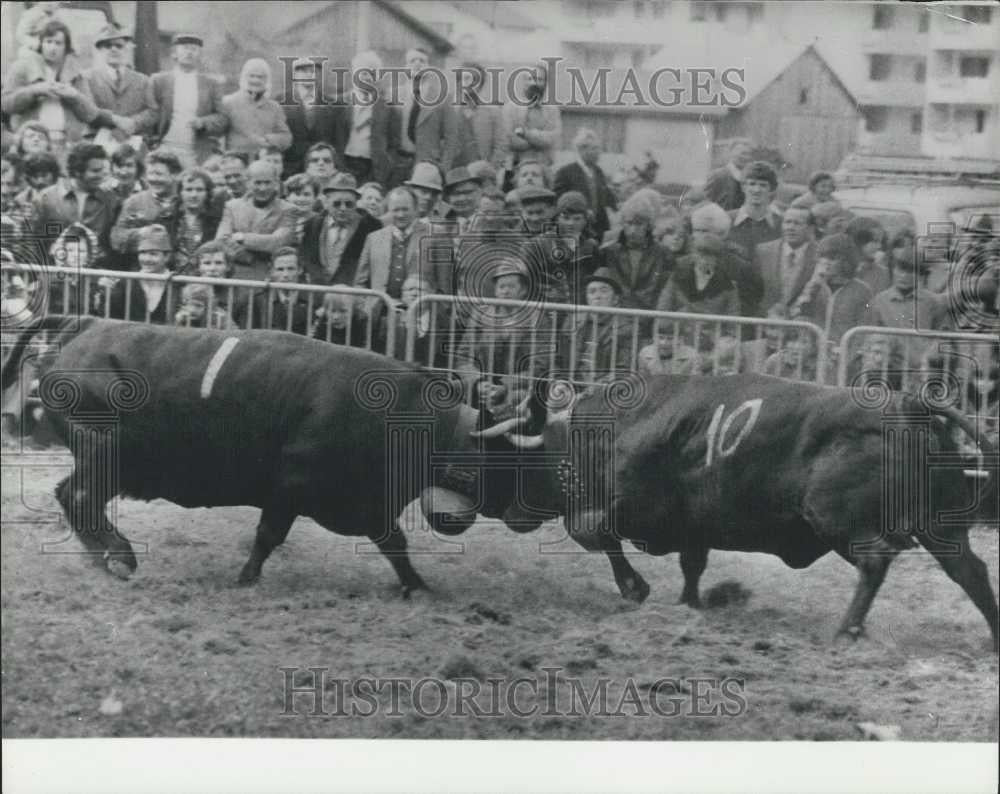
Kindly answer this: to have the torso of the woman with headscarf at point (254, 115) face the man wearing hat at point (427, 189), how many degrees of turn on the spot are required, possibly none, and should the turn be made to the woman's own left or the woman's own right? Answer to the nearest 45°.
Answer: approximately 90° to the woman's own left

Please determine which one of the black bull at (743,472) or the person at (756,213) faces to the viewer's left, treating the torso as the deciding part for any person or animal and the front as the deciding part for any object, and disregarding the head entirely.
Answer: the black bull

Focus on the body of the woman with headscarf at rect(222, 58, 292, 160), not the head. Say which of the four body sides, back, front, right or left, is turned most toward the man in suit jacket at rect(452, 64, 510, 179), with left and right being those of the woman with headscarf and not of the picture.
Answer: left

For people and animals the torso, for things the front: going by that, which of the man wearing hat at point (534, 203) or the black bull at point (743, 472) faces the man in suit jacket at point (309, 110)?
the black bull

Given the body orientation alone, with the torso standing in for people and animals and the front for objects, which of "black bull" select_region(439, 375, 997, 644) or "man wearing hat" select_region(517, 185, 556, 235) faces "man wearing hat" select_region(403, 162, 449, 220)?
the black bull

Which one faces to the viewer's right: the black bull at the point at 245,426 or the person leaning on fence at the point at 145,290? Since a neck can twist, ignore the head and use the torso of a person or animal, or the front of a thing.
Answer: the black bull

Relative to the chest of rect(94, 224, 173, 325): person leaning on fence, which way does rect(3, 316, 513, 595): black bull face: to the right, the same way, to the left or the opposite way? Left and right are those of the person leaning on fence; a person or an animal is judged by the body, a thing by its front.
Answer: to the left

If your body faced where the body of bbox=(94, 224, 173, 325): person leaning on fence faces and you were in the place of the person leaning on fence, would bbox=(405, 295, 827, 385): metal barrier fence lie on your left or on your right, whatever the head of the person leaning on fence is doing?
on your left
